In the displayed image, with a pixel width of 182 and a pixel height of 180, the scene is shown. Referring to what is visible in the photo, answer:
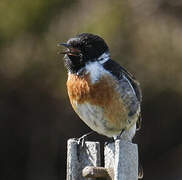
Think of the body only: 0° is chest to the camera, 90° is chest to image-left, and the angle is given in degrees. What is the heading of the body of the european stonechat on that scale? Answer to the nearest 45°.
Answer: approximately 45°
